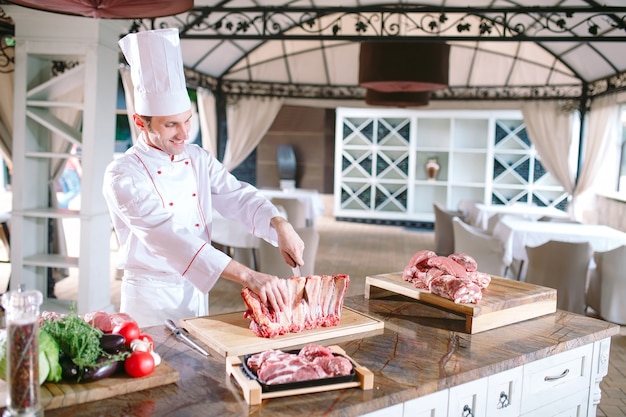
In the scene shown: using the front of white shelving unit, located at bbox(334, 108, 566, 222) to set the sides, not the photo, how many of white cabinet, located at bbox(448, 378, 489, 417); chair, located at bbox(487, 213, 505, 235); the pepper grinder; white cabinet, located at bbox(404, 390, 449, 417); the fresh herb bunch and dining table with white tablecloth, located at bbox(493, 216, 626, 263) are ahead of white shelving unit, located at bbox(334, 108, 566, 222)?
6

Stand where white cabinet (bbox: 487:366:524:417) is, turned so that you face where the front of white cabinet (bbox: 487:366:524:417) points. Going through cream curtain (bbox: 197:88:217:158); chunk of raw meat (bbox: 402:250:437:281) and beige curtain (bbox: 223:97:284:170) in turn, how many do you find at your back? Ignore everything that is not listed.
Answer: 3

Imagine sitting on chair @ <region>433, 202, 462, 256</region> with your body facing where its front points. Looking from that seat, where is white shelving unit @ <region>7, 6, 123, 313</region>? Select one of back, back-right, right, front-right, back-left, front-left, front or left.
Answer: back-right

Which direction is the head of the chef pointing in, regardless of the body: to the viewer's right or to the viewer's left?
to the viewer's right

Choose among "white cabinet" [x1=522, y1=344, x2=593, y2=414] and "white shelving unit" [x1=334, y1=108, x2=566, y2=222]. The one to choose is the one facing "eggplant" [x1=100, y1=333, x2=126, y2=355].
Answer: the white shelving unit

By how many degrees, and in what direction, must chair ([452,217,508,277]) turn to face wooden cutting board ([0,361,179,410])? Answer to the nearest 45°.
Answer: approximately 90° to its right

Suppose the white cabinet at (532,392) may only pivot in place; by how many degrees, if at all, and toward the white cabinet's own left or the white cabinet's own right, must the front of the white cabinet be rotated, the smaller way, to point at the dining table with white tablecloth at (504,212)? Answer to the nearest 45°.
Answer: approximately 135° to the white cabinet's own left

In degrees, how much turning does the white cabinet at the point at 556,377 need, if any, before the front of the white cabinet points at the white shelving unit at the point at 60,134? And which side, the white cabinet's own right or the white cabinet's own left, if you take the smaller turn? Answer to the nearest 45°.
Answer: approximately 135° to the white cabinet's own right

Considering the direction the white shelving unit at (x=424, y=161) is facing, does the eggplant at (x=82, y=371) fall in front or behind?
in front

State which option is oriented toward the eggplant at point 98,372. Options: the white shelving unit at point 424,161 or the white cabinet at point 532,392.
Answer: the white shelving unit

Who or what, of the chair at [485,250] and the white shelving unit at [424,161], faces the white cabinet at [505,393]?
the white shelving unit

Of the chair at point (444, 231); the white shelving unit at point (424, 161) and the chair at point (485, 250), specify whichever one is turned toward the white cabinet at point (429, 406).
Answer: the white shelving unit

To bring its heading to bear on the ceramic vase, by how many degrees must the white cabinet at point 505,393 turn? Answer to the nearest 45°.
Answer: approximately 135° to its left

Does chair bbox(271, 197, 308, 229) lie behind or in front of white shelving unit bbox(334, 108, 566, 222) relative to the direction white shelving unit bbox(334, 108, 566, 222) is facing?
in front

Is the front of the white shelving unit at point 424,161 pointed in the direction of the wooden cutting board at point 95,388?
yes
